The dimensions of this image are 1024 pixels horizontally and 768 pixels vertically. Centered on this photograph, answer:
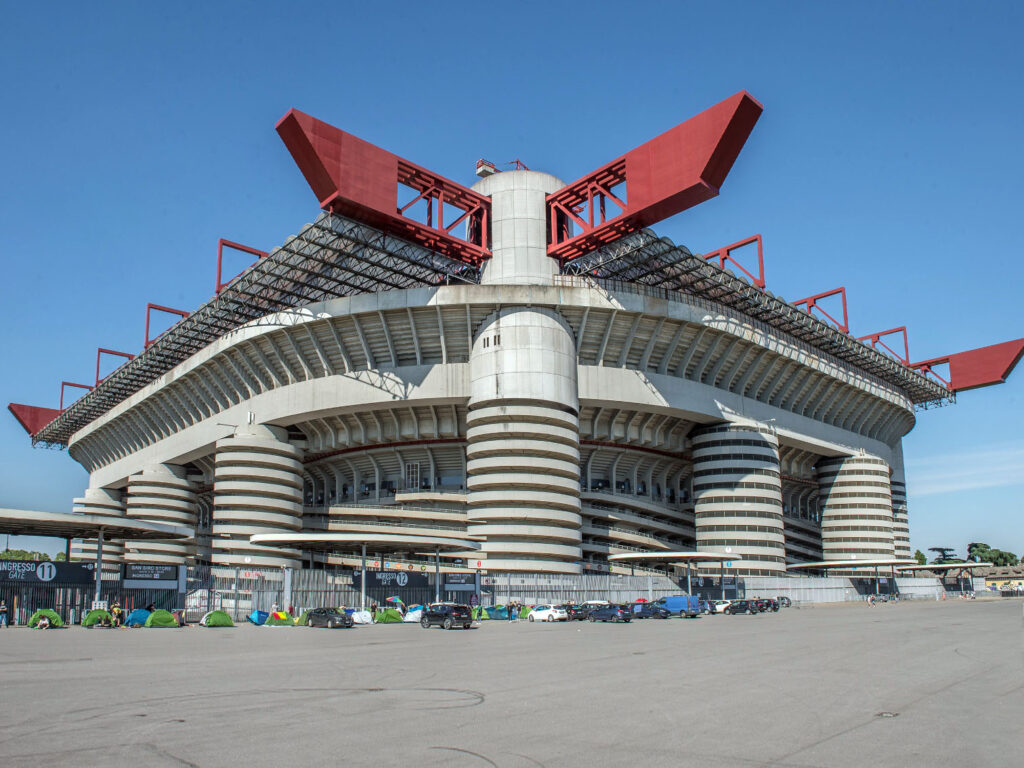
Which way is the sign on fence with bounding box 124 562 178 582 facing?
toward the camera

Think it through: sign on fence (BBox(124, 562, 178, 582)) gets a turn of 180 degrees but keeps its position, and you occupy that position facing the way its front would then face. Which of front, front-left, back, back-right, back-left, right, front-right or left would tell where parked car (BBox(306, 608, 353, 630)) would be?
back-right

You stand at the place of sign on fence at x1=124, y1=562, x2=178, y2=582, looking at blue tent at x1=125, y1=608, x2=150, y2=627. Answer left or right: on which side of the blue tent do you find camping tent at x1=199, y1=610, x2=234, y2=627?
left

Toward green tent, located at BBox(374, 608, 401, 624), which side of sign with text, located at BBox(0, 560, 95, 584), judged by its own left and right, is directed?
left

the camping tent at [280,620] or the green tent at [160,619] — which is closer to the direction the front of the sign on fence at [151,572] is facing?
the green tent

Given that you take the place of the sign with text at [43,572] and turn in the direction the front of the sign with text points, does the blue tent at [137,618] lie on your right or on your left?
on your left

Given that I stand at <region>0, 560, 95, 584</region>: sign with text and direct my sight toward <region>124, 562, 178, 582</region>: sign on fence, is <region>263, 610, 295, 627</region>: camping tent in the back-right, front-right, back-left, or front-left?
front-right

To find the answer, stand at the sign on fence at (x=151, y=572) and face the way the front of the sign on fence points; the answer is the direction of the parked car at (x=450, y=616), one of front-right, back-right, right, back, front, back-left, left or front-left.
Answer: front-left

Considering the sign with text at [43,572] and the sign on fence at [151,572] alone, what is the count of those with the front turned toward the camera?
2

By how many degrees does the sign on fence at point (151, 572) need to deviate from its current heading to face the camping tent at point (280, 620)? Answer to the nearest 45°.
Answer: approximately 45° to its left

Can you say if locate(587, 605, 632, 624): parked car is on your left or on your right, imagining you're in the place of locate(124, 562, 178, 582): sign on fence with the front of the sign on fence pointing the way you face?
on your left

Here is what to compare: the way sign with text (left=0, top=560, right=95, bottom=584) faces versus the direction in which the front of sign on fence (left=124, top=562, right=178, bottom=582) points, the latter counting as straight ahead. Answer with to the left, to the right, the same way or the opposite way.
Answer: the same way

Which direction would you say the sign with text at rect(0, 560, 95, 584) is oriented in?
toward the camera

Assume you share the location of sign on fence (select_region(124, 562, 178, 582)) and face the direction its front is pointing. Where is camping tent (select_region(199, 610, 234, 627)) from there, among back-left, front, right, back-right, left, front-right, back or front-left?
front-left

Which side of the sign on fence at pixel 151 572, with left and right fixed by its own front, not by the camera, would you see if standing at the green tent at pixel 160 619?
front

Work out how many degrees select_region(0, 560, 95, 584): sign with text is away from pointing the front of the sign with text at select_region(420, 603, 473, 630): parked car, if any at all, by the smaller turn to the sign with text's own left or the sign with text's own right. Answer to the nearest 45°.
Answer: approximately 45° to the sign with text's own left
